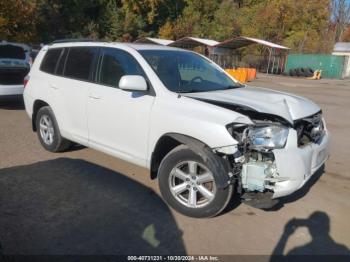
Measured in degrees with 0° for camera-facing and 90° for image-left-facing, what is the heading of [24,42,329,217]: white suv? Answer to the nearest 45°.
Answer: approximately 315°

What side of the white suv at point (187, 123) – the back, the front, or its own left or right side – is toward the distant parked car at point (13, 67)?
back

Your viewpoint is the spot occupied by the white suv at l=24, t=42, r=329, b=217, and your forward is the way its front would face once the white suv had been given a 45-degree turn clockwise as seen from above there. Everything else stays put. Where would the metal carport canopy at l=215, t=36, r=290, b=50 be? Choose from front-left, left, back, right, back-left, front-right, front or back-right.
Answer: back
